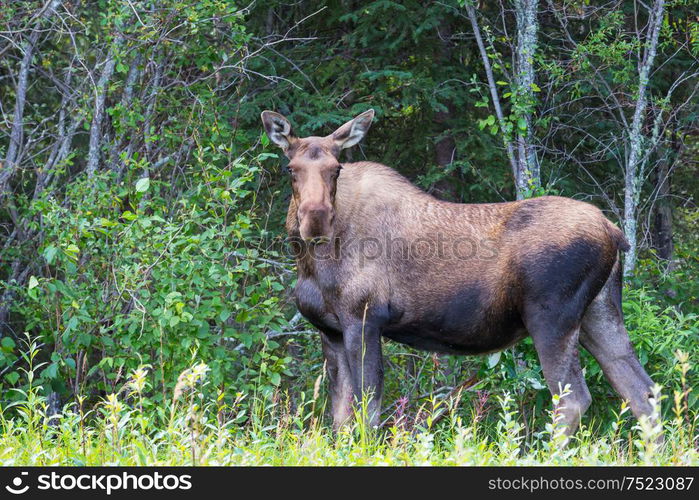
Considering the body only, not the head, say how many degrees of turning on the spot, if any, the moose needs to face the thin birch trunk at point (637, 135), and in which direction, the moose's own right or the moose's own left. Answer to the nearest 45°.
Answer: approximately 135° to the moose's own right

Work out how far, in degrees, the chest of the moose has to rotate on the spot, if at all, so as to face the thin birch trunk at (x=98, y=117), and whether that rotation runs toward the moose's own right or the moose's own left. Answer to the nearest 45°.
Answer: approximately 45° to the moose's own right

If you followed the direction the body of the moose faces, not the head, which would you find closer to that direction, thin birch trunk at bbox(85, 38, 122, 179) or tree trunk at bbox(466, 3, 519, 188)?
the thin birch trunk

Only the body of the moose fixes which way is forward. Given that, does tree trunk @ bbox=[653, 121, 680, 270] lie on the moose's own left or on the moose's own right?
on the moose's own right

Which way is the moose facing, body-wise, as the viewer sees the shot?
to the viewer's left
